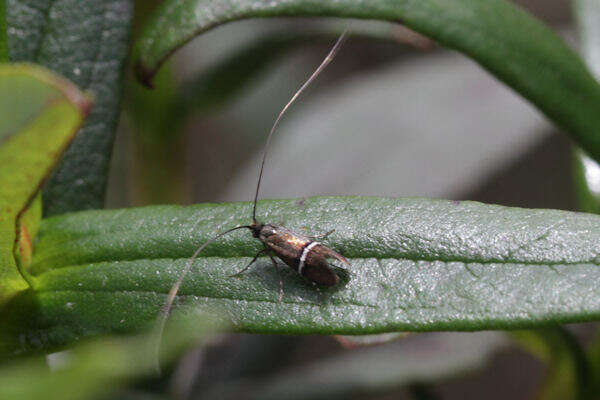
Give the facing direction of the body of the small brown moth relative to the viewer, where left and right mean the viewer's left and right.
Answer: facing away from the viewer and to the left of the viewer

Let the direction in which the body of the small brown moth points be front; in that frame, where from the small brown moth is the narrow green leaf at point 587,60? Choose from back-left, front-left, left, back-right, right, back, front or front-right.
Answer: right
